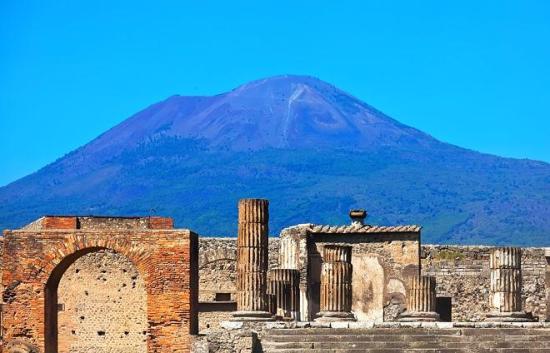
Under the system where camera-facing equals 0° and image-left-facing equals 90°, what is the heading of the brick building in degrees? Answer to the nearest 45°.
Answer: approximately 0°
